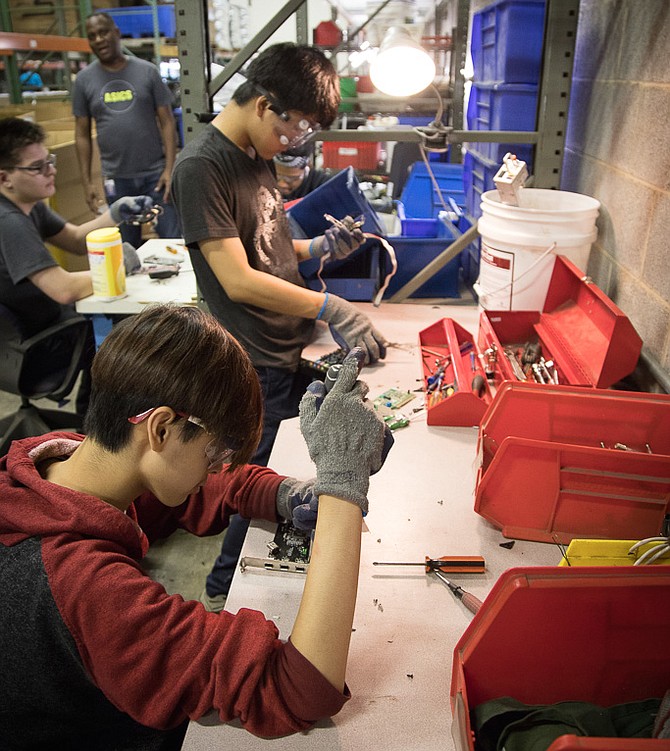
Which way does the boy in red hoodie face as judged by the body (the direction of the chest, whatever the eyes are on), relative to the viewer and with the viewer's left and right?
facing to the right of the viewer

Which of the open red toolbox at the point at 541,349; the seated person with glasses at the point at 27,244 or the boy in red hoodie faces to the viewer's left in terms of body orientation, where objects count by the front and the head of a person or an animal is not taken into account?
the open red toolbox

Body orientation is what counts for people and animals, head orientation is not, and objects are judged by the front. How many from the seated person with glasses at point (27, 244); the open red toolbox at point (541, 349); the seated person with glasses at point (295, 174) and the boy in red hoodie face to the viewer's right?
2

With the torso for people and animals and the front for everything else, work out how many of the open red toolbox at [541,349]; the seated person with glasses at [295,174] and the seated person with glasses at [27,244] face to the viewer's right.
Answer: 1

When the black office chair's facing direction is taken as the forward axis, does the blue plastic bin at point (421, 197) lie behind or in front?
in front

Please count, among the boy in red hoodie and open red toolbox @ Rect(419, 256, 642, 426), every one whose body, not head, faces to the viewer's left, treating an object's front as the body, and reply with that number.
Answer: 1

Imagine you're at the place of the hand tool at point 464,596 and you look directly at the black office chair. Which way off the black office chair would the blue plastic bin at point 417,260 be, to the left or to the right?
right

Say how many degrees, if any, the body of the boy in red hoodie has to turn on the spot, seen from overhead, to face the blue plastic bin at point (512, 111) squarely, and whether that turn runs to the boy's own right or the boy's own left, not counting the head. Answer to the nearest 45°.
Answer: approximately 45° to the boy's own left

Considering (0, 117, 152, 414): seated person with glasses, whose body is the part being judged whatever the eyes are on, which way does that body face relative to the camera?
to the viewer's right

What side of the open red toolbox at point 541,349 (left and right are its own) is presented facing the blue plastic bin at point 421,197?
right

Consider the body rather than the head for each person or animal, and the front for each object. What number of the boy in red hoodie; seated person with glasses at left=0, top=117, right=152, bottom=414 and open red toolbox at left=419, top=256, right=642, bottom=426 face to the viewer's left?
1

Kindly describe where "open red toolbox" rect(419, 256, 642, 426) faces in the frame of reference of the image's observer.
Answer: facing to the left of the viewer

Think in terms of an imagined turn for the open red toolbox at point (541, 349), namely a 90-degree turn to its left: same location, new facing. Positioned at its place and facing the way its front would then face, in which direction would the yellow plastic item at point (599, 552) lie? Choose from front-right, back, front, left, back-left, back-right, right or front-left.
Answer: front

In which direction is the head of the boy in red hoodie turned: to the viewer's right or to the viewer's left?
to the viewer's right

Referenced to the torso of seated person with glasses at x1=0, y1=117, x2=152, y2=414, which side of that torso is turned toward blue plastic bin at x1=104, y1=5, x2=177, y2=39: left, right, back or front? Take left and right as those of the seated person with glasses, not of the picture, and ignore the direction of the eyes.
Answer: left
